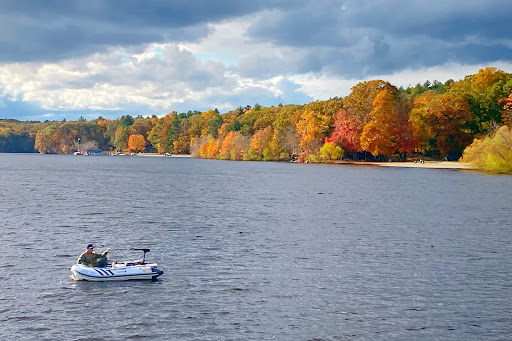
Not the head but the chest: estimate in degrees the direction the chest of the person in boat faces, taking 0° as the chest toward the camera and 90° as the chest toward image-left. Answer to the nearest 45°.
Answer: approximately 315°
